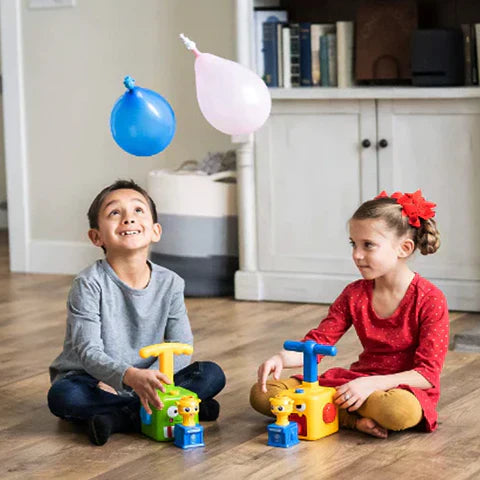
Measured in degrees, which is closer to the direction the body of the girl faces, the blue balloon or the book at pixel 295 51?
the blue balloon

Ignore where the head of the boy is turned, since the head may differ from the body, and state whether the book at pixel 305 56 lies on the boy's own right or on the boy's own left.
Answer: on the boy's own left

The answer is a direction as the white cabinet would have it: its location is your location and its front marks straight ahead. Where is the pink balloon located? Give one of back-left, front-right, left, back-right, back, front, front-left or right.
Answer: front

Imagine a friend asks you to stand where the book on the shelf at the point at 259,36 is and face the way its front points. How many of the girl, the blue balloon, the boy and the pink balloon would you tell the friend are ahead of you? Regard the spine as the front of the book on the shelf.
4

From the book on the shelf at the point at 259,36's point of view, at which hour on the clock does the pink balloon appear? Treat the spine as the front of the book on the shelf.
The pink balloon is roughly at 12 o'clock from the book on the shelf.

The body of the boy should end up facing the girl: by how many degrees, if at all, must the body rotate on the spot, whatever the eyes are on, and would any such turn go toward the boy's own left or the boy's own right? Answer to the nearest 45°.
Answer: approximately 45° to the boy's own left

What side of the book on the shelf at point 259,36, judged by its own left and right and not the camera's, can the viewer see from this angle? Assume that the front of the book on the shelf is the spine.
front

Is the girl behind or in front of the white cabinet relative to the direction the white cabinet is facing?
in front

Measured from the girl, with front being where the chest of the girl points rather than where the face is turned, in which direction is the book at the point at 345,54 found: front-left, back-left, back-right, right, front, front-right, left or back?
back-right

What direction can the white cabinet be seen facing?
toward the camera

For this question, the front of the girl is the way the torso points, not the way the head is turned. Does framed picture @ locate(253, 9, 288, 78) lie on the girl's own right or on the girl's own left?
on the girl's own right

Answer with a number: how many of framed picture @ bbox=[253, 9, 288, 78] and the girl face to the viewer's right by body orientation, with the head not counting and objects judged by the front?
0

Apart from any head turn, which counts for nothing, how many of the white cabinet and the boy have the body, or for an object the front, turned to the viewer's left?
0

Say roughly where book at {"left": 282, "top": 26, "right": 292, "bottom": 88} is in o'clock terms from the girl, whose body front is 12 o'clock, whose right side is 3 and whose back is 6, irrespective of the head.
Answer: The book is roughly at 4 o'clock from the girl.

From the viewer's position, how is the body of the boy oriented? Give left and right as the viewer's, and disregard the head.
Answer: facing the viewer and to the right of the viewer

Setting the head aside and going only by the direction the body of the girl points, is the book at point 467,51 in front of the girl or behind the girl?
behind
